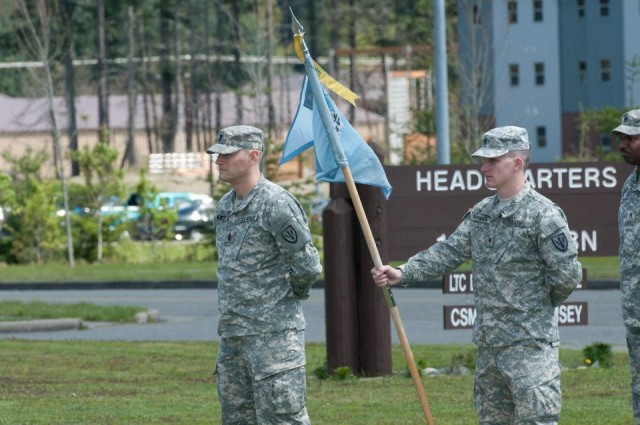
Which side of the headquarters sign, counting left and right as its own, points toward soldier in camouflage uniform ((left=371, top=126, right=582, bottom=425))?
front

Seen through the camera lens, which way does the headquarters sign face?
facing the viewer

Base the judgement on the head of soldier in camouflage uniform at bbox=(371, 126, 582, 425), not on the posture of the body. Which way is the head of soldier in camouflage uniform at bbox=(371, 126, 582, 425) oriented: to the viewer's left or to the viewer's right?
to the viewer's left

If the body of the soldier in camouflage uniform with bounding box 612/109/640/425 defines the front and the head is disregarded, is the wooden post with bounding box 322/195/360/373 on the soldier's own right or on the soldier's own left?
on the soldier's own right

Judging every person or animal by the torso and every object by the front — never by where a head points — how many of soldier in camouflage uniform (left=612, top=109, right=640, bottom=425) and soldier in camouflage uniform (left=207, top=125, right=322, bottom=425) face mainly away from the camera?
0

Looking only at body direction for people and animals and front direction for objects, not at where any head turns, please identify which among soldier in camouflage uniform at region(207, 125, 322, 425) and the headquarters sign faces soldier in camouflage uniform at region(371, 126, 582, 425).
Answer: the headquarters sign

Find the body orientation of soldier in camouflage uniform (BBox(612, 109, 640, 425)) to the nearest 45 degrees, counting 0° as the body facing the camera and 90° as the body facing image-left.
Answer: approximately 45°

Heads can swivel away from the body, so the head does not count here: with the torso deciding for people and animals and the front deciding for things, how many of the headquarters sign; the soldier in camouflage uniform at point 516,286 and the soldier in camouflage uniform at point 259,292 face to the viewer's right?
0

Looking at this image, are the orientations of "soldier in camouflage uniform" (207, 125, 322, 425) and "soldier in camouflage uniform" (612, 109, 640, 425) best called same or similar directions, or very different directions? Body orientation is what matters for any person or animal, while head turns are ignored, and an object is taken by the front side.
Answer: same or similar directions

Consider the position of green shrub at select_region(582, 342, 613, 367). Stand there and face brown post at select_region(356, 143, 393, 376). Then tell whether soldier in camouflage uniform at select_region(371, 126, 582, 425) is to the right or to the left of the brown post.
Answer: left

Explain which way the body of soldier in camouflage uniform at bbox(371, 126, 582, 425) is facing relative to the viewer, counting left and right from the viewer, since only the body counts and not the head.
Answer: facing the viewer and to the left of the viewer
